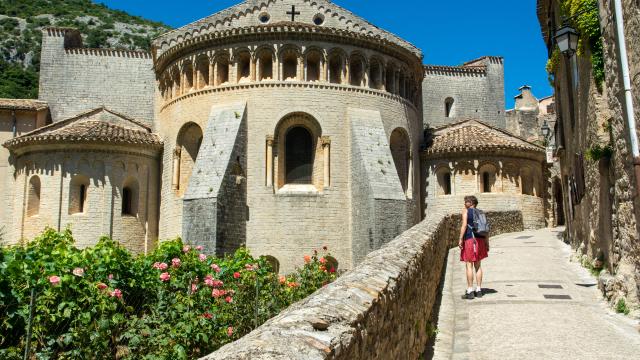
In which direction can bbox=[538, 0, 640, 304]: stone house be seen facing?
to the viewer's left
